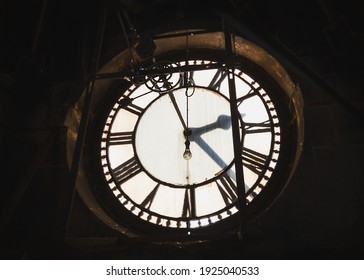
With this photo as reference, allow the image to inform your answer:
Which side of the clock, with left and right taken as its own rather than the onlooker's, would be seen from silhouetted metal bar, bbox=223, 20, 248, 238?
back

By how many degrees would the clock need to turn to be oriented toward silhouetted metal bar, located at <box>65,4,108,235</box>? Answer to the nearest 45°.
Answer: approximately 135° to its left

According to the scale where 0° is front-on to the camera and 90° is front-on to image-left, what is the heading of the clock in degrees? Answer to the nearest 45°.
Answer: approximately 180°
